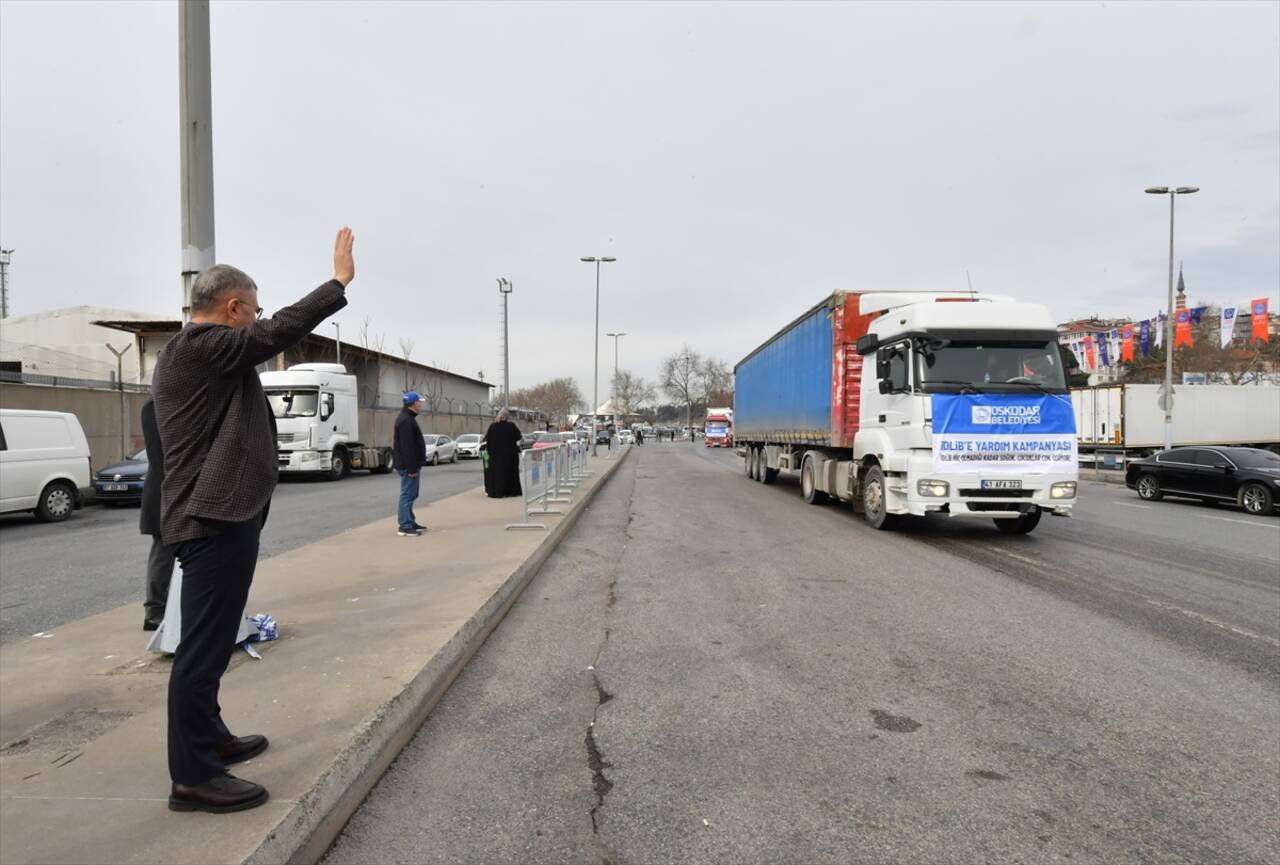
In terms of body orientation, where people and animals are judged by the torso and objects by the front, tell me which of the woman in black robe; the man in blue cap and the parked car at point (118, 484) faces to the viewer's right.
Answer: the man in blue cap

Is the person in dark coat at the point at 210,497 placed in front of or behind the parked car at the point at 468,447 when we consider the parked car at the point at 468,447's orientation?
in front

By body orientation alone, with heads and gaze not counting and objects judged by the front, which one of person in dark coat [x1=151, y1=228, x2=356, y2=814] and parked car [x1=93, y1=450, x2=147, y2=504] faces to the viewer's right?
the person in dark coat

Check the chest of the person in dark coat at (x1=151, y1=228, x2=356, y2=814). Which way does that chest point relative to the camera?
to the viewer's right

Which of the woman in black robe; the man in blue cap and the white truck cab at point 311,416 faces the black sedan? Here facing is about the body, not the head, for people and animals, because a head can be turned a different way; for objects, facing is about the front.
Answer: the man in blue cap

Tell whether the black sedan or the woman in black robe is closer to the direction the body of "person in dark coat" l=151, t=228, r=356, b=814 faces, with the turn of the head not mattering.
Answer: the black sedan

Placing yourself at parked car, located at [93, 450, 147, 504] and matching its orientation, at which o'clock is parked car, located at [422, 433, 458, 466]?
parked car, located at [422, 433, 458, 466] is roughly at 6 o'clock from parked car, located at [93, 450, 147, 504].

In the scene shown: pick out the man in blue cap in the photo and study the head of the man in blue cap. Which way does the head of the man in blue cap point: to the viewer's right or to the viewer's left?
to the viewer's right

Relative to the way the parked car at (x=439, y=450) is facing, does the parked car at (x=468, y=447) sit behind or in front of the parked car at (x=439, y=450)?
behind

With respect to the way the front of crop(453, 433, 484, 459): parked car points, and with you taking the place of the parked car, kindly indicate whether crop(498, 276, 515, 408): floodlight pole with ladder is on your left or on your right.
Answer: on your left

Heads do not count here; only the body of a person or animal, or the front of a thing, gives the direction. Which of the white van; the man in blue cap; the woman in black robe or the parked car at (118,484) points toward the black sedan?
the man in blue cap

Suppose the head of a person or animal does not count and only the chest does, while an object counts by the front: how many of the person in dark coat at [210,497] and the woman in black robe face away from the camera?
1

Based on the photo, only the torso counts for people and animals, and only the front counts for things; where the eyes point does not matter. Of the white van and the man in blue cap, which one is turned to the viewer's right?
the man in blue cap
